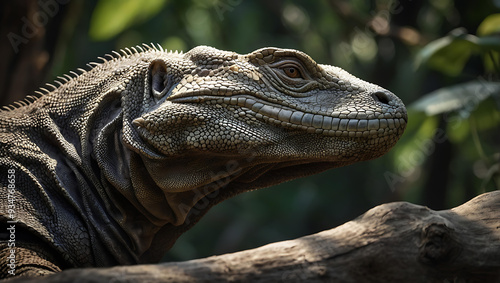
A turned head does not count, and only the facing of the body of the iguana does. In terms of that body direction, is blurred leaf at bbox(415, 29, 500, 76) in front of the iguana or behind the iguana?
in front

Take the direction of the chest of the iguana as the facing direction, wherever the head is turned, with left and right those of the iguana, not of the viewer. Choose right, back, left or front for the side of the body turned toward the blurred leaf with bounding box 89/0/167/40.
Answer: left

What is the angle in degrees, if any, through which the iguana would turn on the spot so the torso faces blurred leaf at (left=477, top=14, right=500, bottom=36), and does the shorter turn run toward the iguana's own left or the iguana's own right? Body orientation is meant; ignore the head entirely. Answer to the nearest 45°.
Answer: approximately 45° to the iguana's own left

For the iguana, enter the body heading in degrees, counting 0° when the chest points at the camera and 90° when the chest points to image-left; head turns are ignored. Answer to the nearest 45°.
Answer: approximately 270°

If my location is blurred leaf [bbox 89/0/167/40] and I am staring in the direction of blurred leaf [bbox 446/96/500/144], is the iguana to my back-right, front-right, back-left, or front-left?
front-right

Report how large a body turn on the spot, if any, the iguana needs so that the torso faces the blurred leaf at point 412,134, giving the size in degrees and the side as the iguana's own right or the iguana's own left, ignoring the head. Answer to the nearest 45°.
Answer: approximately 45° to the iguana's own left
